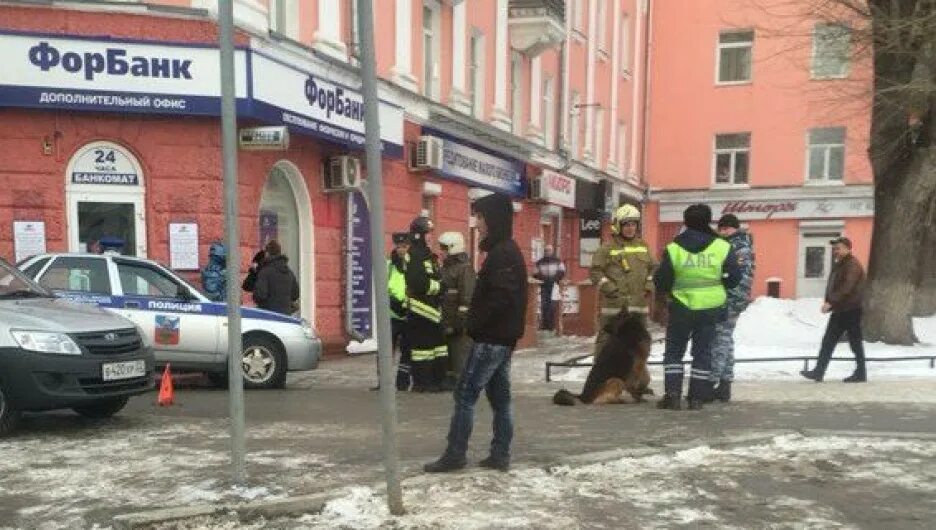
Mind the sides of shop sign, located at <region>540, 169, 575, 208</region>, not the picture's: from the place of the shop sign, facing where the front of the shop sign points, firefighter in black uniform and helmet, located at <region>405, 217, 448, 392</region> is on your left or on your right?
on your right

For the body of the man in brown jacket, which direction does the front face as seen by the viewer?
to the viewer's left

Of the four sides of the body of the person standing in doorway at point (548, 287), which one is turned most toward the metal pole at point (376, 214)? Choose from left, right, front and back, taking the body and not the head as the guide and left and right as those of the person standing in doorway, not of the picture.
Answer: front

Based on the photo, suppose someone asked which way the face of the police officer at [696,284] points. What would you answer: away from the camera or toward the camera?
away from the camera

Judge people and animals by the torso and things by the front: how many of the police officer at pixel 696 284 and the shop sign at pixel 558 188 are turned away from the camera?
1

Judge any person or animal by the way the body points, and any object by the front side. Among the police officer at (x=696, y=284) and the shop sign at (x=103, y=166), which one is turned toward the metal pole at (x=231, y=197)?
the shop sign

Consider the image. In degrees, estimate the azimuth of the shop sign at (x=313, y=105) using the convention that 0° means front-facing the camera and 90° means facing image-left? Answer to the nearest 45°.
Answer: approximately 315°

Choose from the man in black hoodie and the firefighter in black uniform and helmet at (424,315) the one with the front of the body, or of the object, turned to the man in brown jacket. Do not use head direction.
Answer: the firefighter in black uniform and helmet

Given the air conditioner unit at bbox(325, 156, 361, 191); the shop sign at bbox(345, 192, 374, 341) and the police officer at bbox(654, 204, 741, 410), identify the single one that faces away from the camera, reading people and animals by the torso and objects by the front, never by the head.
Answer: the police officer

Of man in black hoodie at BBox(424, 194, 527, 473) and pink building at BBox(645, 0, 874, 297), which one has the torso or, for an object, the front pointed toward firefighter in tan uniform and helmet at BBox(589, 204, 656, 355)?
the pink building

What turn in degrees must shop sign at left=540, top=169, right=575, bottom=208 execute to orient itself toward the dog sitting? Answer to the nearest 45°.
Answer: approximately 45° to its right
